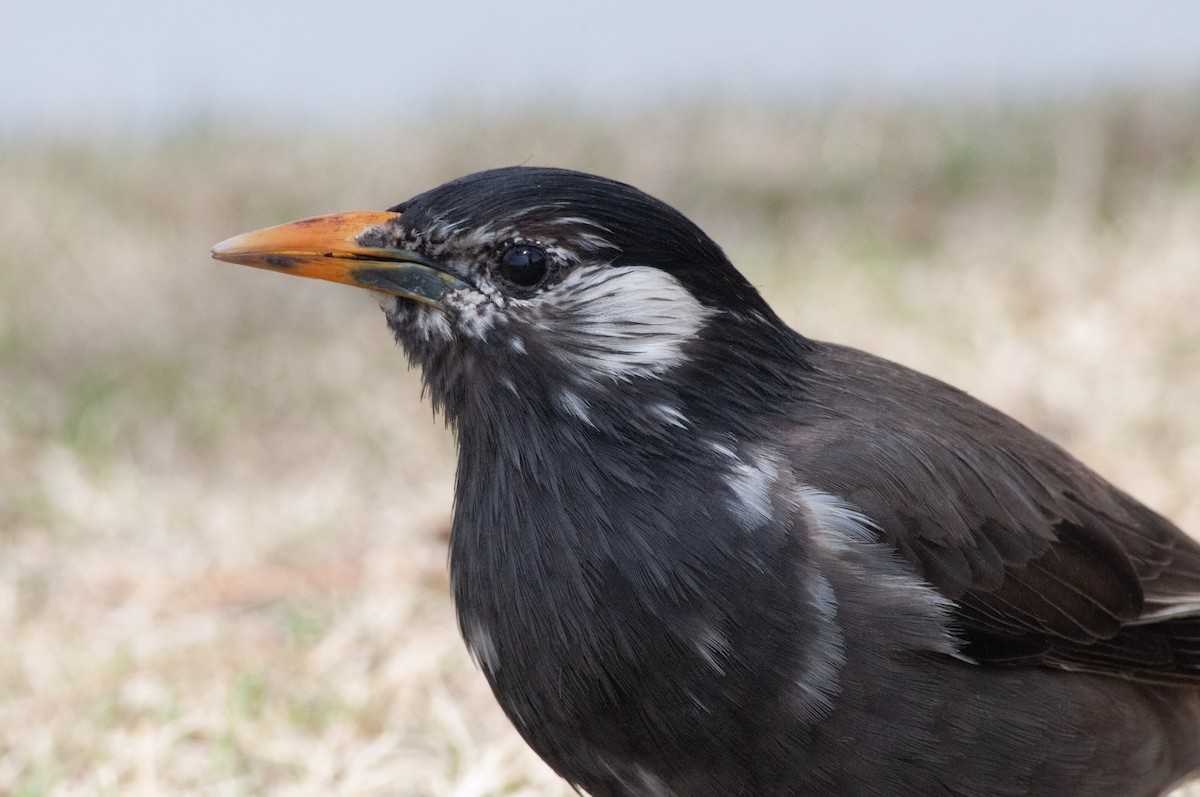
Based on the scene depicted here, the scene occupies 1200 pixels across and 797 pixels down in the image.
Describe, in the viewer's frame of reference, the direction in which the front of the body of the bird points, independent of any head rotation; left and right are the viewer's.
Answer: facing to the left of the viewer
